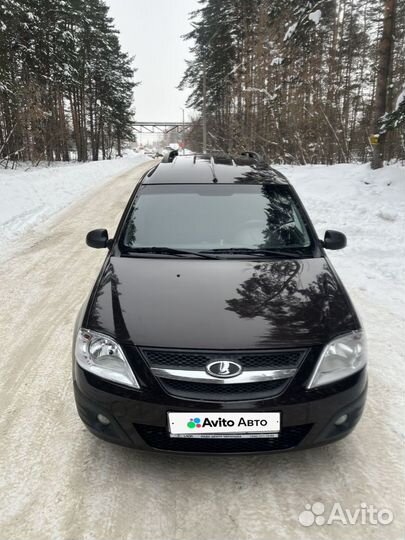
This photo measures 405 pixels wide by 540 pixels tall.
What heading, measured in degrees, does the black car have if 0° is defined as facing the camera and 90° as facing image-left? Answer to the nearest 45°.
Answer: approximately 0°
